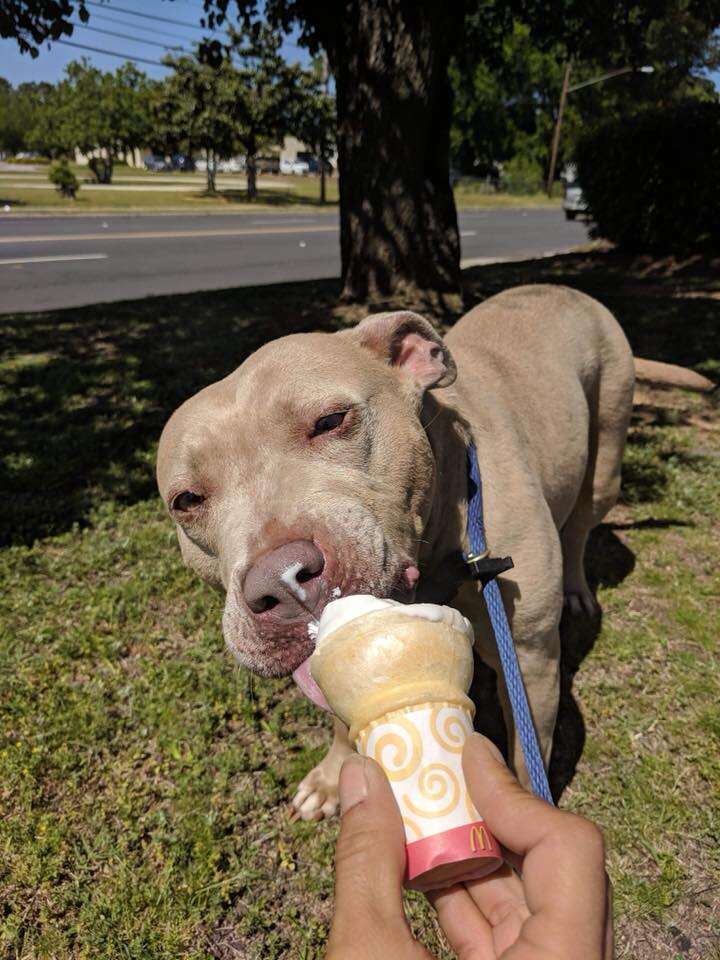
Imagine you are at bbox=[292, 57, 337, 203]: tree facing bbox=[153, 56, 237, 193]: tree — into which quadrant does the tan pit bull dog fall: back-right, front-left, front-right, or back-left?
back-left

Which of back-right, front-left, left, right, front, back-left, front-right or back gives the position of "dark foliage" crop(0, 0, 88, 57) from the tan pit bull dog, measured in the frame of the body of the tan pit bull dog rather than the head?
right

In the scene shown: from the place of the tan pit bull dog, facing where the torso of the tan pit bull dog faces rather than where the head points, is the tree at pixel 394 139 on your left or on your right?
on your right

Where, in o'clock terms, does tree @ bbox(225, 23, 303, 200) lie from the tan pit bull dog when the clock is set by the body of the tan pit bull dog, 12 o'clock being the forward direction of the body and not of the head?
The tree is roughly at 4 o'clock from the tan pit bull dog.

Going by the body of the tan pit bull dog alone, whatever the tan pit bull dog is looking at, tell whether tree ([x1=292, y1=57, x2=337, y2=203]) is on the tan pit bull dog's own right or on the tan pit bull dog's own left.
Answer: on the tan pit bull dog's own right

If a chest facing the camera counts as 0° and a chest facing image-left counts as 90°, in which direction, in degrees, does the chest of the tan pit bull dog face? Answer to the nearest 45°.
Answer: approximately 45°

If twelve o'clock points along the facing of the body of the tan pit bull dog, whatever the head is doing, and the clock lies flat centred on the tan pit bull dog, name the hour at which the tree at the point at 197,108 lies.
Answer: The tree is roughly at 4 o'clock from the tan pit bull dog.

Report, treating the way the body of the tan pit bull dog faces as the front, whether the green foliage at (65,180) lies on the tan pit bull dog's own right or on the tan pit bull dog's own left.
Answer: on the tan pit bull dog's own right
